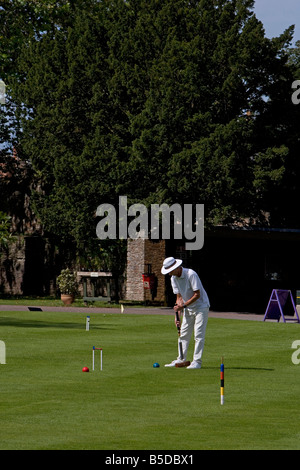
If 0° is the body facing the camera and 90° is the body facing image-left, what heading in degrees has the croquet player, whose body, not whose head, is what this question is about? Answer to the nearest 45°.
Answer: approximately 45°

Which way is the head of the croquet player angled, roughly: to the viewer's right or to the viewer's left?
to the viewer's left

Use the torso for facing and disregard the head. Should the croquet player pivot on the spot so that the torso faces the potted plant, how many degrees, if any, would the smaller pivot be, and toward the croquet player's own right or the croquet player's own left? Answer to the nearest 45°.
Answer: approximately 135° to the croquet player's own right

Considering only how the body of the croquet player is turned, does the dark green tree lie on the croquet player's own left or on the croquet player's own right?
on the croquet player's own right
